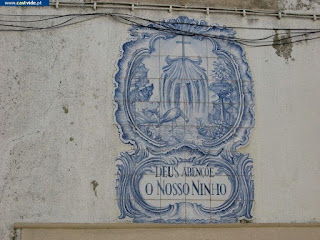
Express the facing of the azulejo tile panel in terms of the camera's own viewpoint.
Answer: facing the viewer
